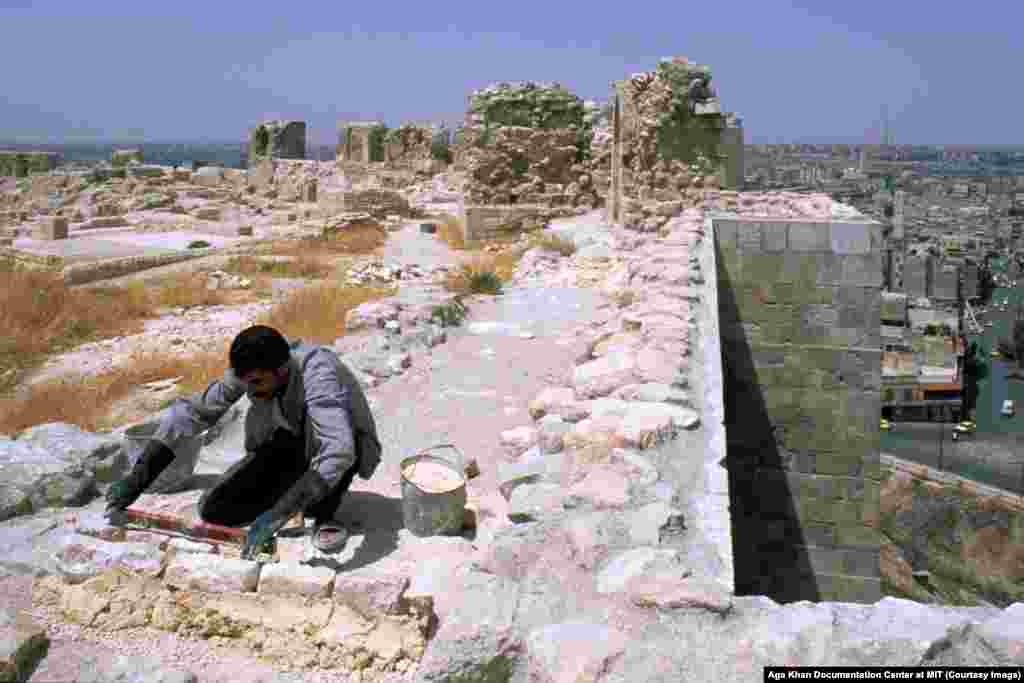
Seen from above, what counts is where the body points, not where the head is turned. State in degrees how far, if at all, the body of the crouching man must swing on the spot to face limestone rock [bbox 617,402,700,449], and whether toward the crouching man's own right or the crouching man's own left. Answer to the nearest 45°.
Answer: approximately 135° to the crouching man's own left

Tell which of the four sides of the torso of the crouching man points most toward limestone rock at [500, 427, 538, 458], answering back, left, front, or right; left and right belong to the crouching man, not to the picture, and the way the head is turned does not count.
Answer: back

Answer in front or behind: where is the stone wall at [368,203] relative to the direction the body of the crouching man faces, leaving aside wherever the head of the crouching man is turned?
behind

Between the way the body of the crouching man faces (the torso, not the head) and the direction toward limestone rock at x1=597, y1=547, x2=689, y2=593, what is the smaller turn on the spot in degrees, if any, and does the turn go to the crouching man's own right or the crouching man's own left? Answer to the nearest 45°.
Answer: approximately 90° to the crouching man's own left

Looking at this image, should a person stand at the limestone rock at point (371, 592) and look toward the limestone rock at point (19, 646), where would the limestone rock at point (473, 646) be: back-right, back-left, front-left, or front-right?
back-left

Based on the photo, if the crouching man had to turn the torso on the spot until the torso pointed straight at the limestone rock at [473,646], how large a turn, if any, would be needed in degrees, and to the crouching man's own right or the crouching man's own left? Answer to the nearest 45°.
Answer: approximately 45° to the crouching man's own left

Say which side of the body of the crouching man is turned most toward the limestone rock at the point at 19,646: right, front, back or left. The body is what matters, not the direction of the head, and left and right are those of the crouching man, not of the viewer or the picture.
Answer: front

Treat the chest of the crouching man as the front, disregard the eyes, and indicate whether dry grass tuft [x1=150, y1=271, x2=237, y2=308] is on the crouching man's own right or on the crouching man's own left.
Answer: on the crouching man's own right

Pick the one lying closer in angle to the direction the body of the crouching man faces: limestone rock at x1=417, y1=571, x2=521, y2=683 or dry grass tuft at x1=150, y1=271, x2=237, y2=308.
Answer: the limestone rock

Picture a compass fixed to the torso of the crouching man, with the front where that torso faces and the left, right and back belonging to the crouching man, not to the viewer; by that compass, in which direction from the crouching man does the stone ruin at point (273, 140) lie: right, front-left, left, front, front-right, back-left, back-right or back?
back-right

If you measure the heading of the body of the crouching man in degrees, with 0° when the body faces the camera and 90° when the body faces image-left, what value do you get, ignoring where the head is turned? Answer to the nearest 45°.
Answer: approximately 45°

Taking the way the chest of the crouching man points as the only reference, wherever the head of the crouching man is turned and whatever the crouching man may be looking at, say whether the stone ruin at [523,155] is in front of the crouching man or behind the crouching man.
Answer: behind

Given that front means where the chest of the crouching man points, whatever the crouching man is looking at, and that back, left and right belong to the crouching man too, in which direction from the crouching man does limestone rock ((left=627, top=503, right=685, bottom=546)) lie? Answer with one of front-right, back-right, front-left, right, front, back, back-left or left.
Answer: left

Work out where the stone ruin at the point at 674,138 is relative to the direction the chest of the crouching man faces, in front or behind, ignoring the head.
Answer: behind

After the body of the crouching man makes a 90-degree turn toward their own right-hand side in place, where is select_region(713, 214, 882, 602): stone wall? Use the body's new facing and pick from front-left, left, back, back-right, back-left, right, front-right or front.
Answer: right
